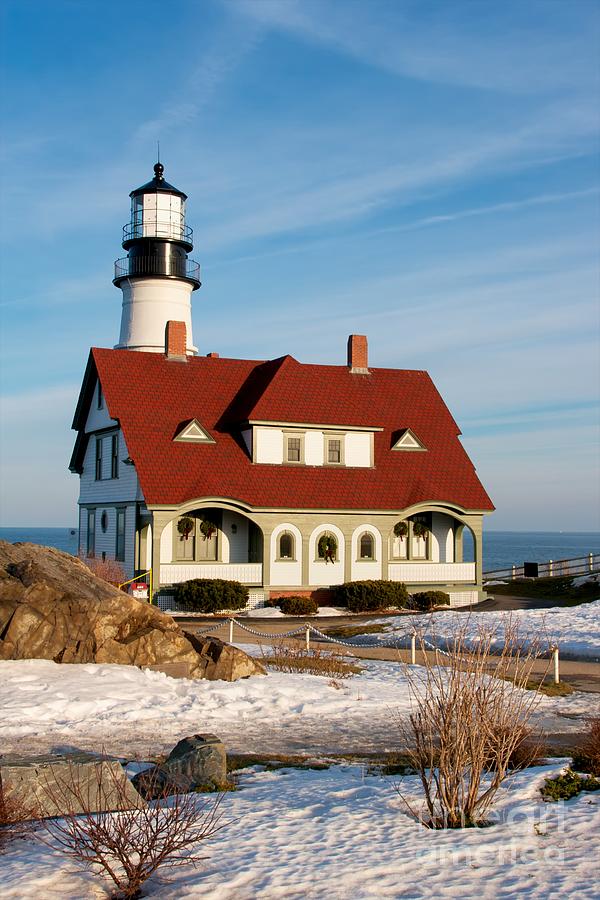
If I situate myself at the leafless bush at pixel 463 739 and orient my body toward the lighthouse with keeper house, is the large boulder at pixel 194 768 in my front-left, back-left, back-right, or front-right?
front-left

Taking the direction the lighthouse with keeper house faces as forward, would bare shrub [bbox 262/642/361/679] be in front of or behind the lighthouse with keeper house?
in front

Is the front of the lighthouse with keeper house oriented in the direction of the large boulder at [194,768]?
yes

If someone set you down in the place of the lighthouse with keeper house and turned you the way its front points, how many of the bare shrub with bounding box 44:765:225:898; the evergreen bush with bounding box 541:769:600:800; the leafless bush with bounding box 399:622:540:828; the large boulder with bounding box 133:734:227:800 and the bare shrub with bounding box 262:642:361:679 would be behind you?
0

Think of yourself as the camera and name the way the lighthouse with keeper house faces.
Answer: facing the viewer

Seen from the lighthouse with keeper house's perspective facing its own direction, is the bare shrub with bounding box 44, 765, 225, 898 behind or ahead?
ahead

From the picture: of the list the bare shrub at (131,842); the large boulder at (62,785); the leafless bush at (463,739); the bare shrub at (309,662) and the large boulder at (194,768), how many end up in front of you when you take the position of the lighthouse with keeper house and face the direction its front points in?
5

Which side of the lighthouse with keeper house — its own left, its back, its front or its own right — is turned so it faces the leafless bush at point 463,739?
front

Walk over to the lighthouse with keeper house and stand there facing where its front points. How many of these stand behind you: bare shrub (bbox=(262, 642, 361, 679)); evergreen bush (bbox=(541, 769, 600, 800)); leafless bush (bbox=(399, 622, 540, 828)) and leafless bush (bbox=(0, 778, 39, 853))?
0

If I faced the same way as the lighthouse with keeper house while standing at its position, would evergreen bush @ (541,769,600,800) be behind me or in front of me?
in front

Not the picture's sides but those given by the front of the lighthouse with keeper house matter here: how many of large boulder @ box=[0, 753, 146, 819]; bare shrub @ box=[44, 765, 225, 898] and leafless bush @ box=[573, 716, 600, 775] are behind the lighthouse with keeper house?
0

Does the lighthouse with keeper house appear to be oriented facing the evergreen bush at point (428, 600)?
no

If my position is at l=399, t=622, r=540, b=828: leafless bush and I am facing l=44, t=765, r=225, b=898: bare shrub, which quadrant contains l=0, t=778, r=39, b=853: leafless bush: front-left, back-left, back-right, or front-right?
front-right

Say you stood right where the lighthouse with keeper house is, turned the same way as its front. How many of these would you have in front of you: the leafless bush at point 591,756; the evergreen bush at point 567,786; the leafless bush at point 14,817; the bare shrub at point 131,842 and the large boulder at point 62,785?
5
